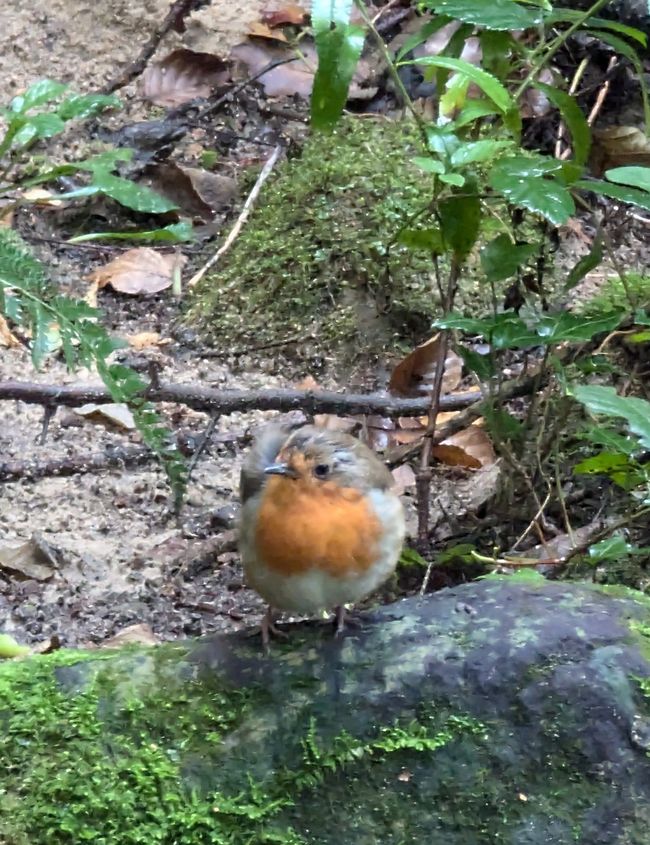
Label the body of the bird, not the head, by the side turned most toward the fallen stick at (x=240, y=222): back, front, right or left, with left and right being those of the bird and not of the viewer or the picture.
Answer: back

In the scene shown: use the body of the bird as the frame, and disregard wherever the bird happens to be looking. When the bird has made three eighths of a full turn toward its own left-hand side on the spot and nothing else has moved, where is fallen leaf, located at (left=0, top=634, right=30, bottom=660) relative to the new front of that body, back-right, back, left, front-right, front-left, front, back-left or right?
back-left

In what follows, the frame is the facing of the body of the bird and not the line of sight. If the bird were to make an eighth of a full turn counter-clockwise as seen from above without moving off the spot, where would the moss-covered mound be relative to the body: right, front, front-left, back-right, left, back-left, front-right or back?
back-left

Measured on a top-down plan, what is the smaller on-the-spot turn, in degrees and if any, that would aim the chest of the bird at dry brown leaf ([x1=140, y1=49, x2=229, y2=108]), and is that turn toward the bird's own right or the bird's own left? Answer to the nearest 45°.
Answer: approximately 180°

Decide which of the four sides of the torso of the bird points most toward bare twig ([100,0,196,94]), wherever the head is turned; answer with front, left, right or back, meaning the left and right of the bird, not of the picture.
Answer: back

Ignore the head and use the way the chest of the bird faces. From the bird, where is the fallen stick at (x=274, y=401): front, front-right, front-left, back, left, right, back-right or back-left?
back

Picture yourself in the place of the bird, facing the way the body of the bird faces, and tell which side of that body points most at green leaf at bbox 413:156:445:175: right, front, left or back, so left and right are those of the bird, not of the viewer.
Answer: back

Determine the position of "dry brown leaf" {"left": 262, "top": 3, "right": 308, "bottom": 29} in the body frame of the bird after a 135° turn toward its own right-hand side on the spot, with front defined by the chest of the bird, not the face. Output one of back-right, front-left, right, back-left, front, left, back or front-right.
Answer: front-right

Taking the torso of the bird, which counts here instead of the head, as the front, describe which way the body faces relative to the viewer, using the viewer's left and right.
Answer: facing the viewer

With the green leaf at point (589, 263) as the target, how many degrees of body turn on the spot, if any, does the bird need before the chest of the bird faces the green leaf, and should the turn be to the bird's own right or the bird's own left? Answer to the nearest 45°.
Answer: approximately 135° to the bird's own left

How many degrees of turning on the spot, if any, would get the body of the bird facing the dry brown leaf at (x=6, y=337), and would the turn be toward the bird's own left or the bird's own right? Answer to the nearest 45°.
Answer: approximately 135° to the bird's own right
